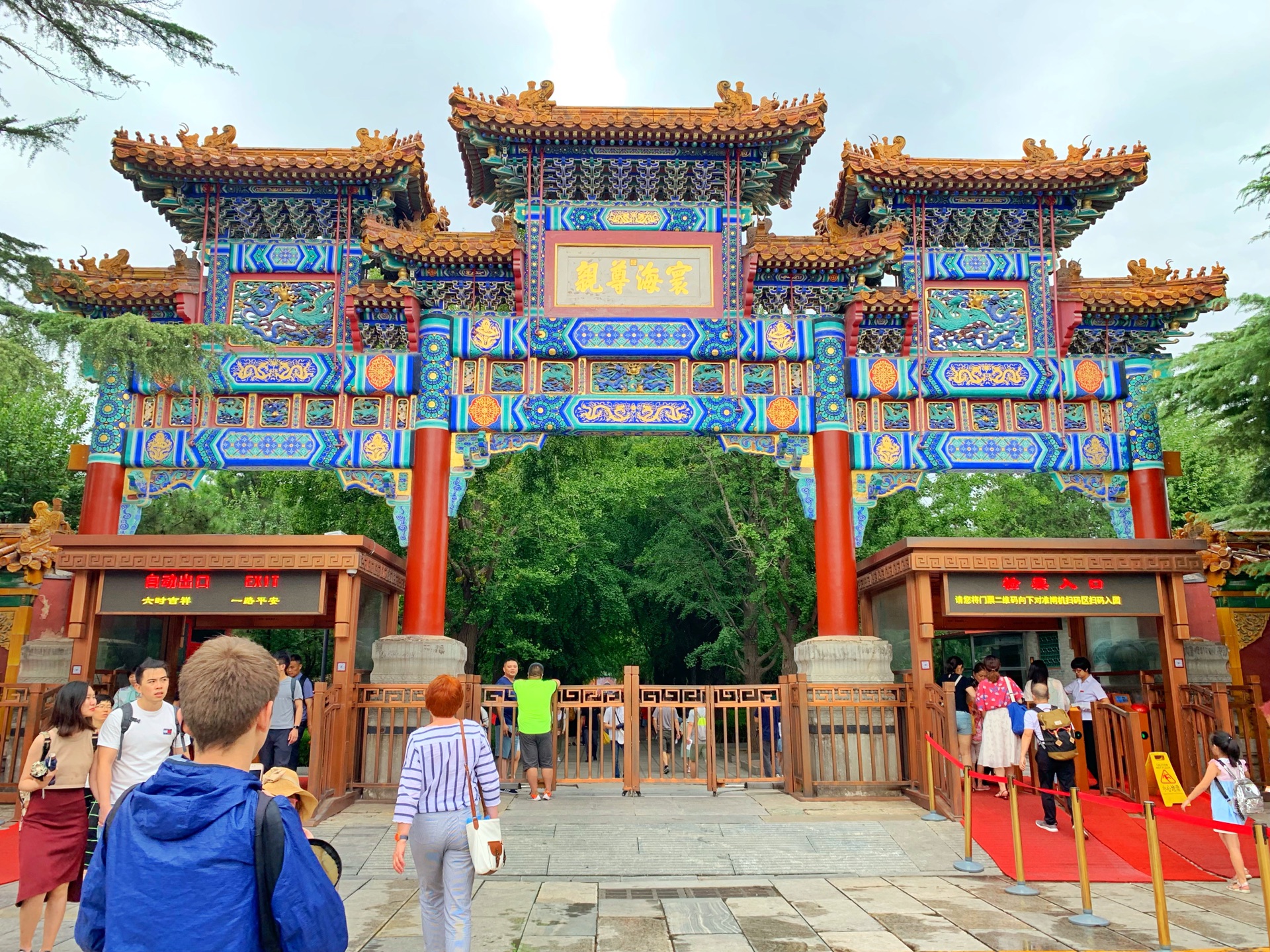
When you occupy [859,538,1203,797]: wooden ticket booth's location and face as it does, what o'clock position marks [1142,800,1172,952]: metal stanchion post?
The metal stanchion post is roughly at 12 o'clock from the wooden ticket booth.

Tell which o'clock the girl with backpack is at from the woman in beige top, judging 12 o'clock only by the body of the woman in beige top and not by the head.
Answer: The girl with backpack is roughly at 11 o'clock from the woman in beige top.

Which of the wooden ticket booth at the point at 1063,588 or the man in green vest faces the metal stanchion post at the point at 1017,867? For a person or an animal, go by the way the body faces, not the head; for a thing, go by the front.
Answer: the wooden ticket booth

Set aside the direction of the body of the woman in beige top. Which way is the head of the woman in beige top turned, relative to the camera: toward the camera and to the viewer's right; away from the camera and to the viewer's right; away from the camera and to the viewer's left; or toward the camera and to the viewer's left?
toward the camera and to the viewer's right

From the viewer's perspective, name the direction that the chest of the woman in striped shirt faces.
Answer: away from the camera

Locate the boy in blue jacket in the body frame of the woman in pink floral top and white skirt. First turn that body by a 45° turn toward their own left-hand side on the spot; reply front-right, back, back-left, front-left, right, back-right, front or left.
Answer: back-left

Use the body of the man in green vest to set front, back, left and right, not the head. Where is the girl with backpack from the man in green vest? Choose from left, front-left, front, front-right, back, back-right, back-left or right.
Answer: back-right

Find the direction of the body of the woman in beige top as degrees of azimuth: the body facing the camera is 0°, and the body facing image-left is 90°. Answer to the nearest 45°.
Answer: approximately 315°

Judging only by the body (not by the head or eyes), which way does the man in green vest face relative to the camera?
away from the camera

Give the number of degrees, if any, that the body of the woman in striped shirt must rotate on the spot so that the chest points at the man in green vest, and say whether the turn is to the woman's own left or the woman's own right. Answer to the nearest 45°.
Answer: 0° — they already face them

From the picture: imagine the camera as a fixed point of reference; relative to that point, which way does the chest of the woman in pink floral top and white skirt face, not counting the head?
away from the camera

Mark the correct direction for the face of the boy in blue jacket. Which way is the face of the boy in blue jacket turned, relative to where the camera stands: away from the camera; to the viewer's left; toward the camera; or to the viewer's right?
away from the camera

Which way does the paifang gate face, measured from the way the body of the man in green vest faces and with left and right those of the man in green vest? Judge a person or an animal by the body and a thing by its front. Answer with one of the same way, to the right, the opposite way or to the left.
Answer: the opposite way

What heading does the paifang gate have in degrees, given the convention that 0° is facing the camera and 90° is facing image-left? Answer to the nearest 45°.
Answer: approximately 0°

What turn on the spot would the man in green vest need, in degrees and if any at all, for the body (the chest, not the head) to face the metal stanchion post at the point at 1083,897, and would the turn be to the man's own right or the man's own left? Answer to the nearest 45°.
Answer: approximately 135° to the man's own right
